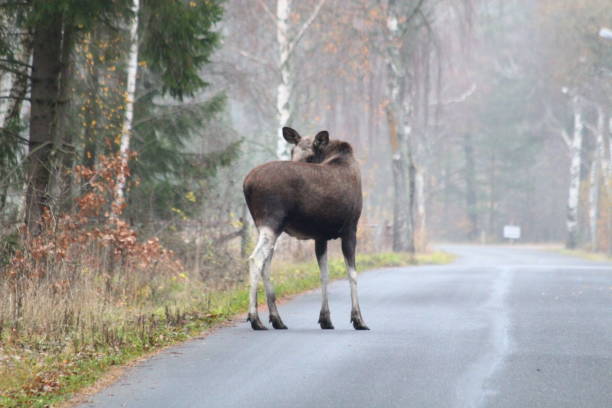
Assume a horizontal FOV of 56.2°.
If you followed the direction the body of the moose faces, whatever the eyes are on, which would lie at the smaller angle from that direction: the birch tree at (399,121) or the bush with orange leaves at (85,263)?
the birch tree

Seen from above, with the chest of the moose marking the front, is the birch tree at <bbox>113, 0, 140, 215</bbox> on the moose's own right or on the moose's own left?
on the moose's own left

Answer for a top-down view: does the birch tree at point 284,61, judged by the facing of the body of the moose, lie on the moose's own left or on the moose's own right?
on the moose's own left
